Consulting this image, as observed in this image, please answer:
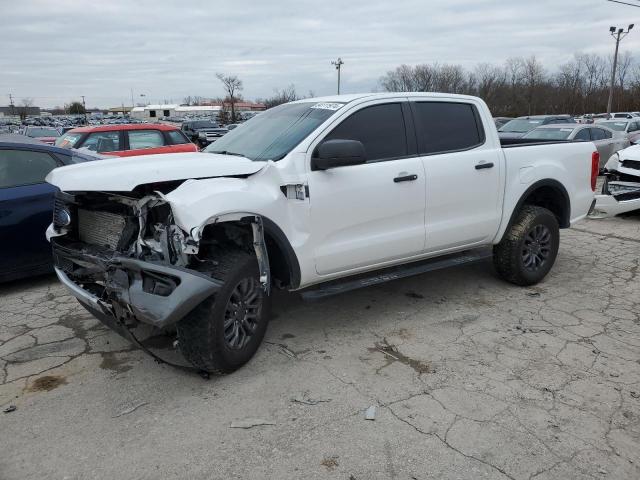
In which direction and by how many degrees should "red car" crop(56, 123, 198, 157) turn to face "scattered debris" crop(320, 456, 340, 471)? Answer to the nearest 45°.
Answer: approximately 45° to its left

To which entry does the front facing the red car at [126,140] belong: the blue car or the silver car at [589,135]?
the silver car

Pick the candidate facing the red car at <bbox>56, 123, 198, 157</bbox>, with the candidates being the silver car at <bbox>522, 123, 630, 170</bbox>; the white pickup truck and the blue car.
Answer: the silver car

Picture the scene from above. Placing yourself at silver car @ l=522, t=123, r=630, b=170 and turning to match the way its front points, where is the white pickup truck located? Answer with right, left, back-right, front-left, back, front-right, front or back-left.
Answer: front-left

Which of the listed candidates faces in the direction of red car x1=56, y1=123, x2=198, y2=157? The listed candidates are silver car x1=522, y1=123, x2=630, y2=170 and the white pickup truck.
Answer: the silver car

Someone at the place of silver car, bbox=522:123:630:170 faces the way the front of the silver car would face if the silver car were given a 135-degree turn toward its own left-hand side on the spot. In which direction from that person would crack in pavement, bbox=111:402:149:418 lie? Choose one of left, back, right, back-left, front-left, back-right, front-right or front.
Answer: right

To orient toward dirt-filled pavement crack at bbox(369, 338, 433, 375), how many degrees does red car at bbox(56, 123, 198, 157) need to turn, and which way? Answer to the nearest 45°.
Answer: approximately 45° to its left

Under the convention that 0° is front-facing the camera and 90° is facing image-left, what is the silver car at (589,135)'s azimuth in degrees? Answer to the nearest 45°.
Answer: approximately 45°

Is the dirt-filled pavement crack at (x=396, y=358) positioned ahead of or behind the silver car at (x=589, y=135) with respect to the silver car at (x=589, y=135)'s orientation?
ahead

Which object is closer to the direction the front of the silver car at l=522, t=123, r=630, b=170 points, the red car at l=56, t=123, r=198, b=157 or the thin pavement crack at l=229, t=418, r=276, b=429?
the red car
